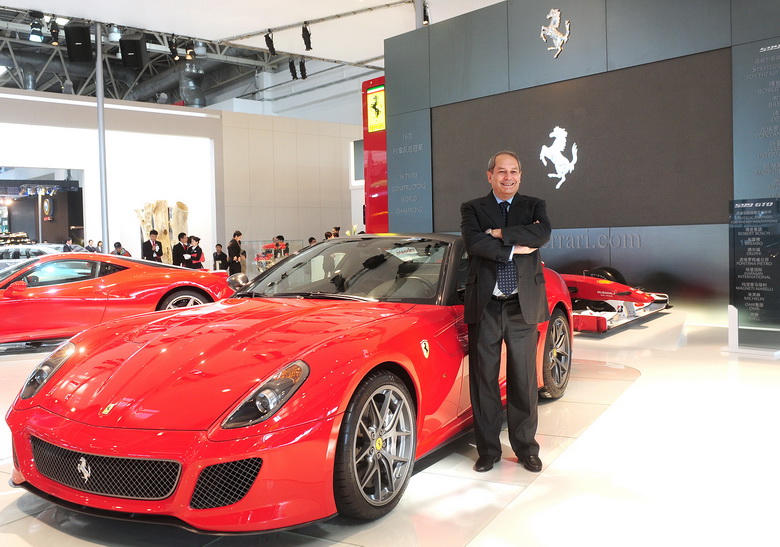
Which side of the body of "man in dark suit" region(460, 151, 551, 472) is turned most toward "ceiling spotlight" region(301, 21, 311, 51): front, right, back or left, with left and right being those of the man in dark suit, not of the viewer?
back

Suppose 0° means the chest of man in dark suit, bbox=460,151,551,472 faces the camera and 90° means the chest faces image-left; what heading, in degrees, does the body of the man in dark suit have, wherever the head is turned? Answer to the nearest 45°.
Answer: approximately 0°

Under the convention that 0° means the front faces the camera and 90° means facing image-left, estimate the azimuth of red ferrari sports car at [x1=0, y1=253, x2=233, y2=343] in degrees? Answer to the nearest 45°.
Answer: approximately 90°

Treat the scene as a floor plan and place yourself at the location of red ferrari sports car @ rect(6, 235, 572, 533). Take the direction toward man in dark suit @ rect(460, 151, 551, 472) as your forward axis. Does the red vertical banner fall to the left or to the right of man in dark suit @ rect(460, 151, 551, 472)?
left

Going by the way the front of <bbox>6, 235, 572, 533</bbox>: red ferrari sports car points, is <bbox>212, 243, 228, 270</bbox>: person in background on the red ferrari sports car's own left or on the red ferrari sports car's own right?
on the red ferrari sports car's own right

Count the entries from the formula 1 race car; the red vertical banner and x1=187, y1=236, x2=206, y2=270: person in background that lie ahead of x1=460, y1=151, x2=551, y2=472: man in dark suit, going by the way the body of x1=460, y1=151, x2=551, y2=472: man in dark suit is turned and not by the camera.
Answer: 0

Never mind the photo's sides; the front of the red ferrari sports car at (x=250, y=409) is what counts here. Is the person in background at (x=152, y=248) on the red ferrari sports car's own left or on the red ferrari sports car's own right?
on the red ferrari sports car's own right

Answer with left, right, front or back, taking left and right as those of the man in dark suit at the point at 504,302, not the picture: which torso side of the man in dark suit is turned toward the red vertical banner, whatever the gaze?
back

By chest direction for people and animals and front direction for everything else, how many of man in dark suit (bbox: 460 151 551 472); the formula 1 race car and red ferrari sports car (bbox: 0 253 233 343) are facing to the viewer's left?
1

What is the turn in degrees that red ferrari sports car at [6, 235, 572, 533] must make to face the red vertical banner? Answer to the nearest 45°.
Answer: approximately 135° to its right

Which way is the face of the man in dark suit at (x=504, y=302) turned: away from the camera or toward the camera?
toward the camera

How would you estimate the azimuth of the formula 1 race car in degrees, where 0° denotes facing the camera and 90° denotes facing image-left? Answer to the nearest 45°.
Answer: approximately 315°

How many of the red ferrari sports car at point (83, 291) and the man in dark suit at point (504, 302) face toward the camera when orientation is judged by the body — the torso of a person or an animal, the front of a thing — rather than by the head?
1
